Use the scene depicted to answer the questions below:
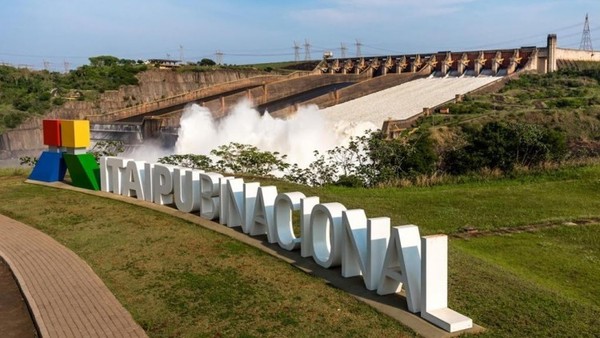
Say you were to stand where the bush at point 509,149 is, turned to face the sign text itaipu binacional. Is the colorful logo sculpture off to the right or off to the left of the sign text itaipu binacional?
right

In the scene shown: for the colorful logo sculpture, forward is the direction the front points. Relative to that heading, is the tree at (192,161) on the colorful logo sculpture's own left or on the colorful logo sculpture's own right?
on the colorful logo sculpture's own left

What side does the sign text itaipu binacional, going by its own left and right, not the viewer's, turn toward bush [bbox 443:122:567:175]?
back

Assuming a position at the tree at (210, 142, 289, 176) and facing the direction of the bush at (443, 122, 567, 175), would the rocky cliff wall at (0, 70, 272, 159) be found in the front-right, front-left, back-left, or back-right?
back-left

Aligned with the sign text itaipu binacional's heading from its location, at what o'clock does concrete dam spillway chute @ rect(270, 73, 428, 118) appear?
The concrete dam spillway chute is roughly at 5 o'clock from the sign text itaipu binacional.

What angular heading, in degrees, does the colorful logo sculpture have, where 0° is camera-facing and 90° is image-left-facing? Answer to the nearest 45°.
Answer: approximately 0°

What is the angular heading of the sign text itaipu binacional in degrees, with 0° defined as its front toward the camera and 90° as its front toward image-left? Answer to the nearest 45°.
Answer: approximately 45°

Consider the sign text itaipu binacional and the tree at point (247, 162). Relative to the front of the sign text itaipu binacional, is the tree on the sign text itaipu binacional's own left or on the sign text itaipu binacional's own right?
on the sign text itaipu binacional's own right

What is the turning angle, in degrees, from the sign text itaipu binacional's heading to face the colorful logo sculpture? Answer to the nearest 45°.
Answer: approximately 90° to its right

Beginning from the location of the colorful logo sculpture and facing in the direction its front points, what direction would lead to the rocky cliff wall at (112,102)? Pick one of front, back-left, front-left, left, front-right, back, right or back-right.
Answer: back

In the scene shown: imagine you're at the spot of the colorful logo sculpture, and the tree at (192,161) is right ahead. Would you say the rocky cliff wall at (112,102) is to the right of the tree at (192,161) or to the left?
left

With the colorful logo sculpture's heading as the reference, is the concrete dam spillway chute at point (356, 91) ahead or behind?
behind

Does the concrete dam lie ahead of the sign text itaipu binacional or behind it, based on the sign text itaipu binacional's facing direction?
behind
